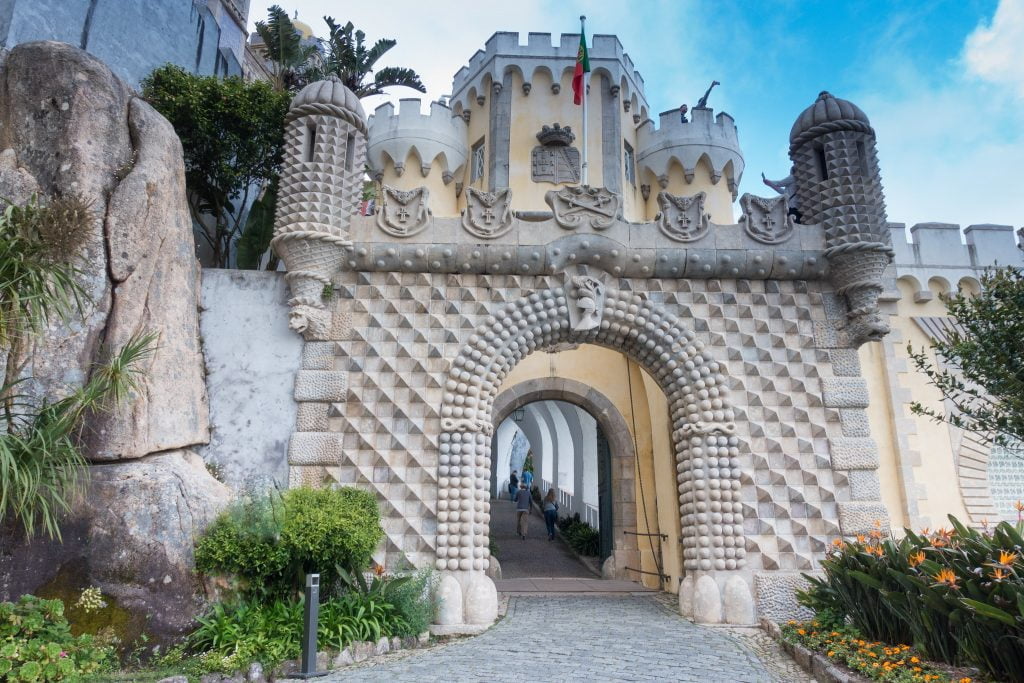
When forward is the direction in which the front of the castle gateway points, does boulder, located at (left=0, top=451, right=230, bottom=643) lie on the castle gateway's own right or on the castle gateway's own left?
on the castle gateway's own right

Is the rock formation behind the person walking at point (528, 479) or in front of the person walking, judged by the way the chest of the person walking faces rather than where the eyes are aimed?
behind

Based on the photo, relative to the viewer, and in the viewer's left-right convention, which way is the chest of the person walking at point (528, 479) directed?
facing away from the viewer

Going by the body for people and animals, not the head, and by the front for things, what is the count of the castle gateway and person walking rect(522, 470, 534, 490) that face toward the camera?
1

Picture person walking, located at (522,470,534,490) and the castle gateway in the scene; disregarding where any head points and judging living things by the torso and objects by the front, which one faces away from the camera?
the person walking

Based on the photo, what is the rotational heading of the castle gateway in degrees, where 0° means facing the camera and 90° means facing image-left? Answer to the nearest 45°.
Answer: approximately 0°

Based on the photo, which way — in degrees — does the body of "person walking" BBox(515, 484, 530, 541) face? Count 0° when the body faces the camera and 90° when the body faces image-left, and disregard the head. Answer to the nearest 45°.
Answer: approximately 180°
